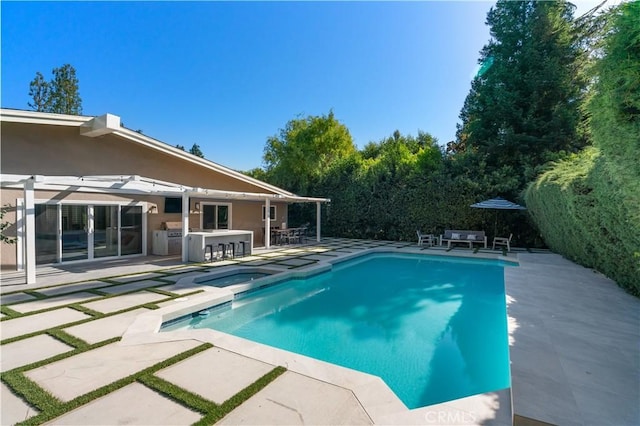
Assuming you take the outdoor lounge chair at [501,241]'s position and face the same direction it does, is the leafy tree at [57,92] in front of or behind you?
in front

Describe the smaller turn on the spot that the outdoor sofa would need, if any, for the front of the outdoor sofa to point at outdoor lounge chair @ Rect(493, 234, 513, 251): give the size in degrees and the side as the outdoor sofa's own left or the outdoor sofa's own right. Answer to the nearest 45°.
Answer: approximately 90° to the outdoor sofa's own left

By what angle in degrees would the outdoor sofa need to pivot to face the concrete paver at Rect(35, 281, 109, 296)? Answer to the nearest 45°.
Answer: approximately 45° to its right

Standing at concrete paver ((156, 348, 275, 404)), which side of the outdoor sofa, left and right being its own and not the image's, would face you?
front

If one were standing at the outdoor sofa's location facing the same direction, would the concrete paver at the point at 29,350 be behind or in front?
in front
